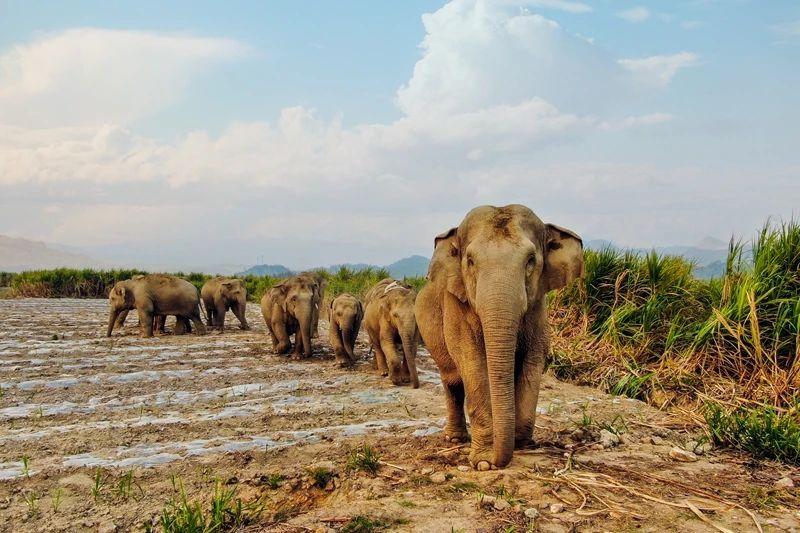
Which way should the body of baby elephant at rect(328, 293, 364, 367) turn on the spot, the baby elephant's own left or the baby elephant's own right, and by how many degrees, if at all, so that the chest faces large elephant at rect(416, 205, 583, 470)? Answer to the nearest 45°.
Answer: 0° — it already faces it

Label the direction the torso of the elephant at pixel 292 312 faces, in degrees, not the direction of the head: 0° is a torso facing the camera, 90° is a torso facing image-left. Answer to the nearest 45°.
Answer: approximately 315°

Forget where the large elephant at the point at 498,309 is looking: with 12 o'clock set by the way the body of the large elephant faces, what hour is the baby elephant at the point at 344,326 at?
The baby elephant is roughly at 5 o'clock from the large elephant.

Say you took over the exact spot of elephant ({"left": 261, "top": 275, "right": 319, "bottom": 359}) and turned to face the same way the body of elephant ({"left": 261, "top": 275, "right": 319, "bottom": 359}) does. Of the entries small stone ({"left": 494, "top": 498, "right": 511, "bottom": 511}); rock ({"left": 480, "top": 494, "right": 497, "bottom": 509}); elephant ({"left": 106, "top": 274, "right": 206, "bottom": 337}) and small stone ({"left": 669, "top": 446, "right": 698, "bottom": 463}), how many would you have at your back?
1

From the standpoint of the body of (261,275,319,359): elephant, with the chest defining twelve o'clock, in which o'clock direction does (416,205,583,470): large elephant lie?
The large elephant is roughly at 1 o'clock from the elephant.

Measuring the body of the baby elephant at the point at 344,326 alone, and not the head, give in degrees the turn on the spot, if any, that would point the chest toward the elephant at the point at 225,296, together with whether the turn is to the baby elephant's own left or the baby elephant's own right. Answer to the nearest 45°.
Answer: approximately 135° to the baby elephant's own right

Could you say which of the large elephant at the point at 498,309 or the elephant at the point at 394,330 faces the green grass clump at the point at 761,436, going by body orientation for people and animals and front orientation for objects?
the elephant

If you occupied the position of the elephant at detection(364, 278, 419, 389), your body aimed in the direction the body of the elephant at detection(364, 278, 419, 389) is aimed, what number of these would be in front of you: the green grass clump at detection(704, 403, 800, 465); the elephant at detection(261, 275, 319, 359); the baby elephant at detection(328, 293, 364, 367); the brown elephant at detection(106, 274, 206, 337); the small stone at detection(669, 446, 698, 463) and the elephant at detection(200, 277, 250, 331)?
2

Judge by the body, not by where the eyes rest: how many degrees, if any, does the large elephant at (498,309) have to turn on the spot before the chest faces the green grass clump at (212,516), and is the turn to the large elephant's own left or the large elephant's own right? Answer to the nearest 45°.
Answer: approximately 45° to the large elephant's own right

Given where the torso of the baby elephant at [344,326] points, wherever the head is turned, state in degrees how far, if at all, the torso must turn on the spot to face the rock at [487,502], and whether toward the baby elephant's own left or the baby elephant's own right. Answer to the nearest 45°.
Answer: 0° — it already faces it

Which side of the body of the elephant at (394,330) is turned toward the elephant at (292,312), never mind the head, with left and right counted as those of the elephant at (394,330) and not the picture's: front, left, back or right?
back

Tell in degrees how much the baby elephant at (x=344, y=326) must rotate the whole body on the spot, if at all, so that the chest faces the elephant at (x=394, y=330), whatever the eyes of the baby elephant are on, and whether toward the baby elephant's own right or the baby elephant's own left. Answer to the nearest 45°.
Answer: approximately 45° to the baby elephant's own left

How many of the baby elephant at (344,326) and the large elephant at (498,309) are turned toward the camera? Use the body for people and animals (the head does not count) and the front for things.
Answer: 2

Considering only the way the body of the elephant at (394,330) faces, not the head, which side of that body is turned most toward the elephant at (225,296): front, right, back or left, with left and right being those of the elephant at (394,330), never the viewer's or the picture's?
back
